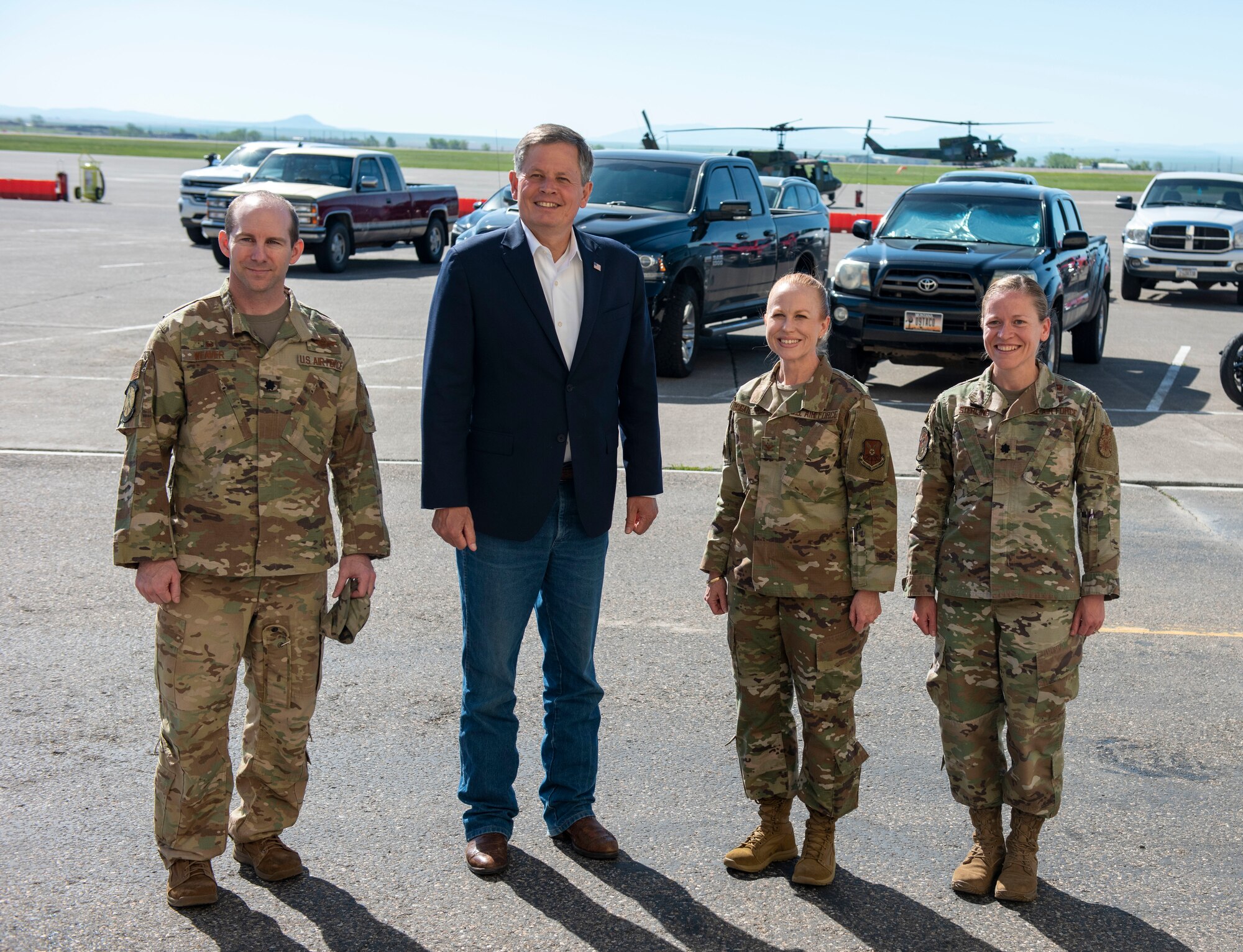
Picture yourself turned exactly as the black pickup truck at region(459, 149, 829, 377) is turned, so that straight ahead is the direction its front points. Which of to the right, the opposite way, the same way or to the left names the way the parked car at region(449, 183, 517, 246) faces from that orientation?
the same way

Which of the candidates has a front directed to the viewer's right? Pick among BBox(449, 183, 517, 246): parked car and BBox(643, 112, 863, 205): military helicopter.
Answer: the military helicopter

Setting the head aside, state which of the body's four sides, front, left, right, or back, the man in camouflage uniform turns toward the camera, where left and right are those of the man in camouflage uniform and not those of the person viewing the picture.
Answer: front

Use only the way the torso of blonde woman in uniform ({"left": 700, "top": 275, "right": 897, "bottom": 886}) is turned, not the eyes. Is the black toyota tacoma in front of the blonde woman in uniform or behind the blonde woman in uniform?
behind

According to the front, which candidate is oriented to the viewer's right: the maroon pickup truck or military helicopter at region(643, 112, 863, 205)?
the military helicopter

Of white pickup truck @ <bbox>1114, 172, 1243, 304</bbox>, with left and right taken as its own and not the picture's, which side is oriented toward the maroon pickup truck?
right

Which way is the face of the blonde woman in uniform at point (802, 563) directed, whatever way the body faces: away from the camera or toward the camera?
toward the camera

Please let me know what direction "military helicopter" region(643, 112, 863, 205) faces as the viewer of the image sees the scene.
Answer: facing to the right of the viewer

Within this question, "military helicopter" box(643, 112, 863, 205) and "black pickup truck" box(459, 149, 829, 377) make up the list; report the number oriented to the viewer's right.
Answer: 1

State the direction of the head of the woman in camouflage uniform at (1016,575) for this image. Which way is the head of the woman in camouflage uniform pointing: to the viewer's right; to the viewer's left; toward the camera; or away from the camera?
toward the camera

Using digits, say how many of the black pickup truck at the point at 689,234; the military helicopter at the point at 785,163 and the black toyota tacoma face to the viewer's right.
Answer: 1

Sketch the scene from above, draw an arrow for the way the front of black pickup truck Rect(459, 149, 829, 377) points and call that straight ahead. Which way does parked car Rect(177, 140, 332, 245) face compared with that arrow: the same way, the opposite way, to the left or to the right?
the same way

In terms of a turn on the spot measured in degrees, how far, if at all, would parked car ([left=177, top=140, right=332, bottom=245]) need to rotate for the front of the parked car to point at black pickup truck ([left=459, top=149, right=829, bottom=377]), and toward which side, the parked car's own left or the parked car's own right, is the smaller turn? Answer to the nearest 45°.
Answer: approximately 45° to the parked car's own left

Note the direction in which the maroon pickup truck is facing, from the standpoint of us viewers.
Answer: facing the viewer and to the left of the viewer

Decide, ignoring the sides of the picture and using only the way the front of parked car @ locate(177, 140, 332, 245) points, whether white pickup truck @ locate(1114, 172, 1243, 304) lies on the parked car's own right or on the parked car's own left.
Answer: on the parked car's own left

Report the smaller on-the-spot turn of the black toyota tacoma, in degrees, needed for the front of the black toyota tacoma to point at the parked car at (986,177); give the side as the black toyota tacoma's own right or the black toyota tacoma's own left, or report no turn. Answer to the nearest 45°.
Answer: approximately 135° to the black toyota tacoma's own right

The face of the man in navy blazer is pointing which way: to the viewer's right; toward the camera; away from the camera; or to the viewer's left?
toward the camera
